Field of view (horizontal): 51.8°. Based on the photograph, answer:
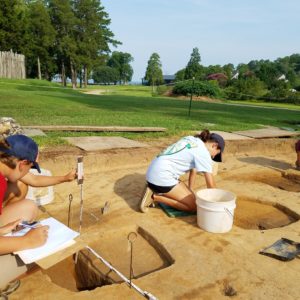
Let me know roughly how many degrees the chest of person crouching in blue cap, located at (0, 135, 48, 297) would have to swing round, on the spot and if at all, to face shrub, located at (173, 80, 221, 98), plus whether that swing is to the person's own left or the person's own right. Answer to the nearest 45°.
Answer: approximately 45° to the person's own left

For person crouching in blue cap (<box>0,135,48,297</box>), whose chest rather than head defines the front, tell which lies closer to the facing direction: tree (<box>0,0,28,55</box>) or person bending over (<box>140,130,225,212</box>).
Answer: the person bending over

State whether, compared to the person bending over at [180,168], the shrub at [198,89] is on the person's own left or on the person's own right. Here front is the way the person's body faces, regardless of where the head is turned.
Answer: on the person's own left

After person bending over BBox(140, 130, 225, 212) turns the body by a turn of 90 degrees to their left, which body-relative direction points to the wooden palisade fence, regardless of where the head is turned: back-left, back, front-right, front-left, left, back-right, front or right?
front-left

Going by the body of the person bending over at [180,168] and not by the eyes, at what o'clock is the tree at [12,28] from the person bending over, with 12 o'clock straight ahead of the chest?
The tree is roughly at 8 o'clock from the person bending over.

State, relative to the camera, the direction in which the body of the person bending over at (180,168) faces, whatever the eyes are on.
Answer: to the viewer's right

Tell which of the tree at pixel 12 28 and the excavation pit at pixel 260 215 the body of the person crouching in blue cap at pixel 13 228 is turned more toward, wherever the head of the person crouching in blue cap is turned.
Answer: the excavation pit

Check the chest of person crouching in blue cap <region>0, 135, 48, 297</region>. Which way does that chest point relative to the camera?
to the viewer's right

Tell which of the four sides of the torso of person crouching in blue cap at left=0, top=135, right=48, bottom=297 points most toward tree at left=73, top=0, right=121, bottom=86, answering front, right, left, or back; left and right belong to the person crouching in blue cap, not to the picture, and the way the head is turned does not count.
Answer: left

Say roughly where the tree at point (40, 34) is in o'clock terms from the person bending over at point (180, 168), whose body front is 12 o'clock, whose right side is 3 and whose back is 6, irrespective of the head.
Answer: The tree is roughly at 8 o'clock from the person bending over.

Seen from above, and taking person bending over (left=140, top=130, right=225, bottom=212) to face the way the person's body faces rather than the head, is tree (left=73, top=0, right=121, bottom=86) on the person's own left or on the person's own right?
on the person's own left

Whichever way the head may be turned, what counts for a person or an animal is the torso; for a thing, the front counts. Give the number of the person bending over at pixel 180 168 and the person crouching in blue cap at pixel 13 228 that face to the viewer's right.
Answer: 2

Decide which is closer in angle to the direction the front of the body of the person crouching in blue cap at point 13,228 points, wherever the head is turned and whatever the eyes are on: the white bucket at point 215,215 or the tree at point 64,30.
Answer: the white bucket
